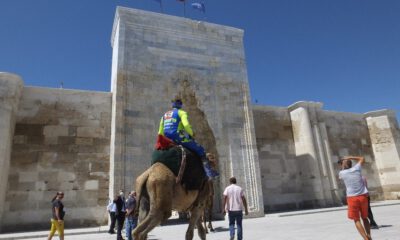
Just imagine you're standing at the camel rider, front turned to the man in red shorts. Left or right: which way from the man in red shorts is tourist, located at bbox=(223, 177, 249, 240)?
left

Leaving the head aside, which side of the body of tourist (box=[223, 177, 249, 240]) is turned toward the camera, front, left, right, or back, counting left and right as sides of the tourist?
back

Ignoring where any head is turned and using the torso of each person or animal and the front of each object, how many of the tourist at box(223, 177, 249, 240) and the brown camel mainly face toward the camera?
0

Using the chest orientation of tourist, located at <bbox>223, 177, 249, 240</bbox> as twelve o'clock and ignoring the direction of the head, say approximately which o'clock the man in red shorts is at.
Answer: The man in red shorts is roughly at 4 o'clock from the tourist.

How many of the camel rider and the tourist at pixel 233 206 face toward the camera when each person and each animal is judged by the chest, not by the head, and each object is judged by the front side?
0
